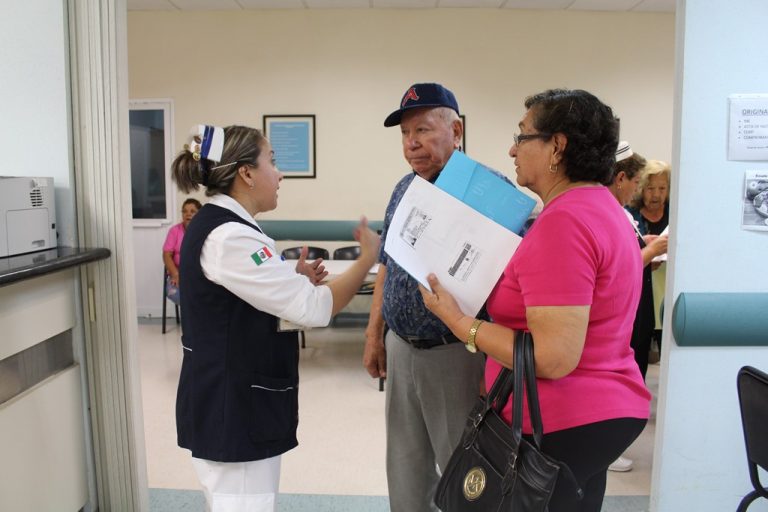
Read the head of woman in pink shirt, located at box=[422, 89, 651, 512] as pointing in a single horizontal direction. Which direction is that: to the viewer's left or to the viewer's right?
to the viewer's left

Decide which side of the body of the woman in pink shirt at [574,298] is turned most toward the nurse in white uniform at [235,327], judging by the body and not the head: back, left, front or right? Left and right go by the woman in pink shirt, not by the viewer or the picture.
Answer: front

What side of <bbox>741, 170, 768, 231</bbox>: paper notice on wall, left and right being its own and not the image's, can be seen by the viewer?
front

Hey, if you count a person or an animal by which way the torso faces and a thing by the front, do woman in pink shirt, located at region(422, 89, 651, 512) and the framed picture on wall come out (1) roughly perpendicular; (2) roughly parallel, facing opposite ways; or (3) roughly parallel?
roughly perpendicular

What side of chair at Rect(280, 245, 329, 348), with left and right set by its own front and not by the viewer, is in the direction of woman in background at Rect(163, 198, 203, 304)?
right

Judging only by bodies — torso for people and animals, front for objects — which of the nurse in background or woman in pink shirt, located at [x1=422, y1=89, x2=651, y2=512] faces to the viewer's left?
the woman in pink shirt

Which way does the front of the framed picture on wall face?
toward the camera

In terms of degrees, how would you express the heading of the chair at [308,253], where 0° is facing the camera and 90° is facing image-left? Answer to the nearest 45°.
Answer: approximately 0°

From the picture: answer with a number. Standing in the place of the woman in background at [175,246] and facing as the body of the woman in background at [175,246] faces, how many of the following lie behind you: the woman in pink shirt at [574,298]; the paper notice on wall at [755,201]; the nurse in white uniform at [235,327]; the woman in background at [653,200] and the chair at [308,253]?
0

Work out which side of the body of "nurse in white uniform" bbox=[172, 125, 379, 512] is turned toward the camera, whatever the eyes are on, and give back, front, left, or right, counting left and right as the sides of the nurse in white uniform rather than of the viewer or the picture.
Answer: right

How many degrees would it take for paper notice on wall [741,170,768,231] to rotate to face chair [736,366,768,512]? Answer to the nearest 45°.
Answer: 0° — it already faces it

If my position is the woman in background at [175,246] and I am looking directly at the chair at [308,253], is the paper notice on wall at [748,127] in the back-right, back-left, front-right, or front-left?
front-right

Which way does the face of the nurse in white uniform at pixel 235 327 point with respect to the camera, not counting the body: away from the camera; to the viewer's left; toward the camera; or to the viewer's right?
to the viewer's right

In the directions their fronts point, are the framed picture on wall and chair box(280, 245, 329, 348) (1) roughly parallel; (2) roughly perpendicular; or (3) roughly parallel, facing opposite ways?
roughly parallel

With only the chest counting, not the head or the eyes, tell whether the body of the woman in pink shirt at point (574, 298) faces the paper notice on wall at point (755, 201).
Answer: no

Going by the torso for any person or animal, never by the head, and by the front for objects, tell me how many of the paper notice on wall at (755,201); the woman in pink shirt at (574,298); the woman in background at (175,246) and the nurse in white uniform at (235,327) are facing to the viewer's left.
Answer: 1
